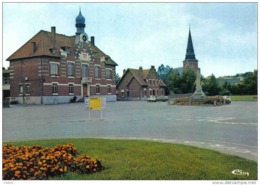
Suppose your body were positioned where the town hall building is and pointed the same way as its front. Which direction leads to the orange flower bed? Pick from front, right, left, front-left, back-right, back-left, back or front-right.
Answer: front-right

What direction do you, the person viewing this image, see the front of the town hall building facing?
facing the viewer and to the right of the viewer

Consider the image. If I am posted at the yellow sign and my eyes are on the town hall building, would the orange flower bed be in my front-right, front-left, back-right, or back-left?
back-left

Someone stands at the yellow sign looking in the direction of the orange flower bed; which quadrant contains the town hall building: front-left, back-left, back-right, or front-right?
back-right

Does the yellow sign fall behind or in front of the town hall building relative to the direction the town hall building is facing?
in front

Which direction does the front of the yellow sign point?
toward the camera

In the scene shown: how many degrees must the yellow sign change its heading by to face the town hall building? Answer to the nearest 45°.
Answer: approximately 180°

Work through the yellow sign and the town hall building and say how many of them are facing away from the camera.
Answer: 0

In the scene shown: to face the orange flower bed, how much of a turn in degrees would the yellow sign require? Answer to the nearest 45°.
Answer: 0° — it already faces it

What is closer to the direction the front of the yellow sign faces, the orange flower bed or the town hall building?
the orange flower bed
